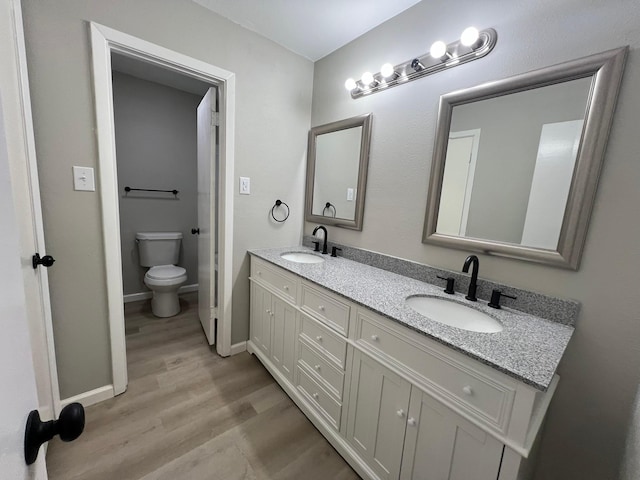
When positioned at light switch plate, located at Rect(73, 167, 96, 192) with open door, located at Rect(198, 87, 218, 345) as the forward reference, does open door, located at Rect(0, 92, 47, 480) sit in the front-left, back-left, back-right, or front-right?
back-right

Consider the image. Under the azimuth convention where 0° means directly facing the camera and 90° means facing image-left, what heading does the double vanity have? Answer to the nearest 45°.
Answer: approximately 45°

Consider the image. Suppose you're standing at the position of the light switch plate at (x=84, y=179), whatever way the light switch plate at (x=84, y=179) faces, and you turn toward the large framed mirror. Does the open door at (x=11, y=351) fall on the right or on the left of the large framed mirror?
right

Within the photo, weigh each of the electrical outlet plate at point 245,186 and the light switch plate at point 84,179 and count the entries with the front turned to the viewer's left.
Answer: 0

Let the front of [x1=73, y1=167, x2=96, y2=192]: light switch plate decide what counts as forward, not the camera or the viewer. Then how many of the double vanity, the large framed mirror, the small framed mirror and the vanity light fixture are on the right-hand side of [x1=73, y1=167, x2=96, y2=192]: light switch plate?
0

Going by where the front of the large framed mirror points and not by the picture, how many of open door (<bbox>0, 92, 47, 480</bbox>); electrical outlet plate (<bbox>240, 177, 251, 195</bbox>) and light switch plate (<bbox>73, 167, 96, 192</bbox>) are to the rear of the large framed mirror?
0

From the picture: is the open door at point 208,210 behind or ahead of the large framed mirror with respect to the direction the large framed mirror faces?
ahead

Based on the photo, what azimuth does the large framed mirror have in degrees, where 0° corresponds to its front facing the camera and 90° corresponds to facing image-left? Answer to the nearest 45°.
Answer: approximately 45°

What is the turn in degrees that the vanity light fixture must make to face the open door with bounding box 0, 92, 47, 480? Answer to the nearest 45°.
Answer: approximately 45° to its left

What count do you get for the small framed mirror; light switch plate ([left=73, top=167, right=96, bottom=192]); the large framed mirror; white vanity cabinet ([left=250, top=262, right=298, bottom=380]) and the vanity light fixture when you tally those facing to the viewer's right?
0

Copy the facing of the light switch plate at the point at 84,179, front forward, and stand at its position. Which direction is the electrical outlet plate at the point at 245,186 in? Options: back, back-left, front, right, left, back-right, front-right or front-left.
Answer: left

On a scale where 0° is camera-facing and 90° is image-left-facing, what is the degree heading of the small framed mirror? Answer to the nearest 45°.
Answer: approximately 45°

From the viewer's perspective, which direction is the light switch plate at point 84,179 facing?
toward the camera

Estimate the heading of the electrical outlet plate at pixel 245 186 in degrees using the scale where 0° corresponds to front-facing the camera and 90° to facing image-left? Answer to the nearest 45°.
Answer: approximately 315°

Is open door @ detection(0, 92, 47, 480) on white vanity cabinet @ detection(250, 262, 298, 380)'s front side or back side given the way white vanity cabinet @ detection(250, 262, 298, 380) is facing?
on the front side

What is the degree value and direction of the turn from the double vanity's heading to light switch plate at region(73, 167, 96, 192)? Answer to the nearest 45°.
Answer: approximately 45° to its right

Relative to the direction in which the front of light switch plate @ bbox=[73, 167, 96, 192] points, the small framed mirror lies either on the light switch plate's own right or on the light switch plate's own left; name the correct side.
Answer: on the light switch plate's own left
